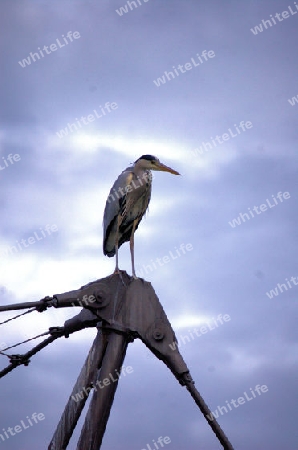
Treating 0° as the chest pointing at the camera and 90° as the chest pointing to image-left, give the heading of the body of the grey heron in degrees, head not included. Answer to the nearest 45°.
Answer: approximately 315°
